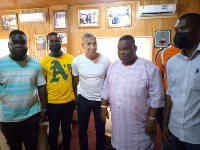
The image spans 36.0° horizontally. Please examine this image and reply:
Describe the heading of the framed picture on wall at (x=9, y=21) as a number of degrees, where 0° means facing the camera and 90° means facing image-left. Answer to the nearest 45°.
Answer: approximately 0°

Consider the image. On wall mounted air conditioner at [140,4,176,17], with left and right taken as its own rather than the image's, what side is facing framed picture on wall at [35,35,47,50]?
right

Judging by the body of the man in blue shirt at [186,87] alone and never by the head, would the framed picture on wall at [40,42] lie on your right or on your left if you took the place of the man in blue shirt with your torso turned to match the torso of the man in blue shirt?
on your right

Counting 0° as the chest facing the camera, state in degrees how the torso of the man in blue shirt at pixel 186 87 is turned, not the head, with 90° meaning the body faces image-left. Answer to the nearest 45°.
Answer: approximately 45°
